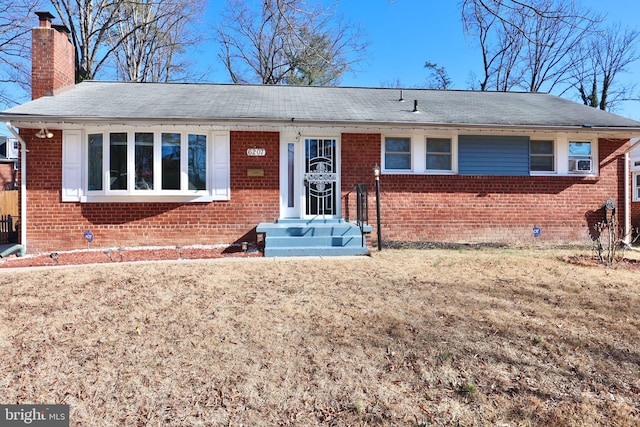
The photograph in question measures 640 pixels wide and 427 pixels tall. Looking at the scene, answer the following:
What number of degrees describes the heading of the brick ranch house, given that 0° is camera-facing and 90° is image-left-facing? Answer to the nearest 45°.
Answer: approximately 0°
